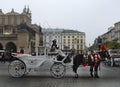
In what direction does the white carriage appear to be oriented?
to the viewer's right
